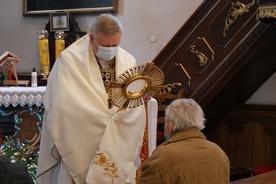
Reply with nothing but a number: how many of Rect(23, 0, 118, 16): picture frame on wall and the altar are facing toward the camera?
2

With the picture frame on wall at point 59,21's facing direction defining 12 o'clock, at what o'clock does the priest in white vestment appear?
The priest in white vestment is roughly at 12 o'clock from the picture frame on wall.

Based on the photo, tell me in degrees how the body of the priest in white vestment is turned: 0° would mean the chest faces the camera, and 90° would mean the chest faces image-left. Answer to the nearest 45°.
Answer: approximately 315°

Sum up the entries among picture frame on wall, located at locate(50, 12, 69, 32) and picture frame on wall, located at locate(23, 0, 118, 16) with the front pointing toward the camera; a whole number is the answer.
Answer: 2

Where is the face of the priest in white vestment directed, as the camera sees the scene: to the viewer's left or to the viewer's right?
to the viewer's right

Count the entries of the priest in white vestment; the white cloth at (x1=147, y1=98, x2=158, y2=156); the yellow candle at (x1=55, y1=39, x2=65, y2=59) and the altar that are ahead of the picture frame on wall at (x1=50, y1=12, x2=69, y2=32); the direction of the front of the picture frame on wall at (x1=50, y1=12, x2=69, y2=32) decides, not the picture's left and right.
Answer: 4

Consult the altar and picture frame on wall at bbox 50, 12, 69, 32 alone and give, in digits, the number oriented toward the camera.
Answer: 2

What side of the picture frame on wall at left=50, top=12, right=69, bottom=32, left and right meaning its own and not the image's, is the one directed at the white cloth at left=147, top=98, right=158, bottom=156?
front

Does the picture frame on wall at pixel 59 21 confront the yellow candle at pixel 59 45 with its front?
yes

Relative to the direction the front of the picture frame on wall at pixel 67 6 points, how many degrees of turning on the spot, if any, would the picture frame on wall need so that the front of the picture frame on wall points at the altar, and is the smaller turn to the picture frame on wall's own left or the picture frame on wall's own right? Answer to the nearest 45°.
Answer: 0° — it already faces it
